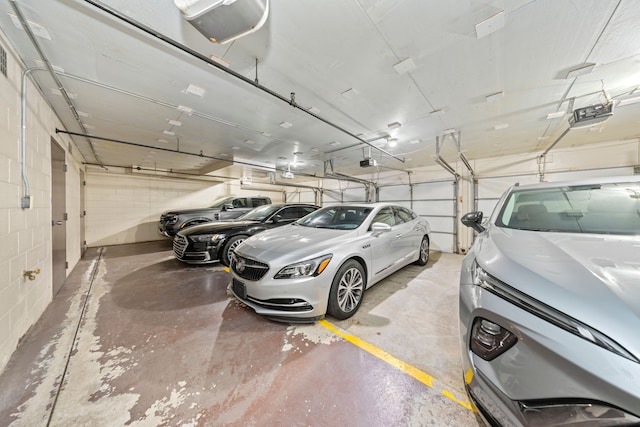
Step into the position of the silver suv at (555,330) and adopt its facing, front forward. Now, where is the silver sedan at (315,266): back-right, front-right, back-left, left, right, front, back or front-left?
right

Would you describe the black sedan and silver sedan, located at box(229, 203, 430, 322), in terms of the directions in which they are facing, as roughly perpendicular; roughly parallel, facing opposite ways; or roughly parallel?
roughly parallel

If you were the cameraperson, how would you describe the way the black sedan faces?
facing the viewer and to the left of the viewer

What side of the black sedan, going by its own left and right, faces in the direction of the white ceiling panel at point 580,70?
left

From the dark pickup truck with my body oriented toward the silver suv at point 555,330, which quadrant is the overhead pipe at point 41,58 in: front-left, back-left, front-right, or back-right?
front-right

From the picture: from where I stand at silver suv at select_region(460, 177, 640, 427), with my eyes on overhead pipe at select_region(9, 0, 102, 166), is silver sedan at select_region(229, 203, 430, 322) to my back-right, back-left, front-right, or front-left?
front-right

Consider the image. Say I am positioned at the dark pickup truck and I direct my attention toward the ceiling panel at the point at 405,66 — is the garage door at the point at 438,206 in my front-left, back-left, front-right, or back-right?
front-left

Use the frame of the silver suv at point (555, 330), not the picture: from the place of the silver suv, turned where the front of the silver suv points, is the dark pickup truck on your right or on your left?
on your right

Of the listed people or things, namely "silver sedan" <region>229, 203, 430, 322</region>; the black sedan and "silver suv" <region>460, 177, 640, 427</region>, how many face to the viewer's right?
0

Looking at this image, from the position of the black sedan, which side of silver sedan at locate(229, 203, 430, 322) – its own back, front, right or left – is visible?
right

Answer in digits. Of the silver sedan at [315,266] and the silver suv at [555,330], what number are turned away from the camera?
0

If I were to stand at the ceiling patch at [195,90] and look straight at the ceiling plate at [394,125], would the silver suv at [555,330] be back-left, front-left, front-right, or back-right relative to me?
front-right

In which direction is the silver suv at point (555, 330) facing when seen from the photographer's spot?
facing the viewer

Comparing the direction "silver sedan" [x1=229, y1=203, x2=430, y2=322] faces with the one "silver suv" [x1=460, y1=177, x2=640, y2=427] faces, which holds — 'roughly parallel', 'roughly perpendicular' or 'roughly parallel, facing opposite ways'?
roughly parallel

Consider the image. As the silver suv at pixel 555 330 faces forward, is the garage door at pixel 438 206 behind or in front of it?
behind
